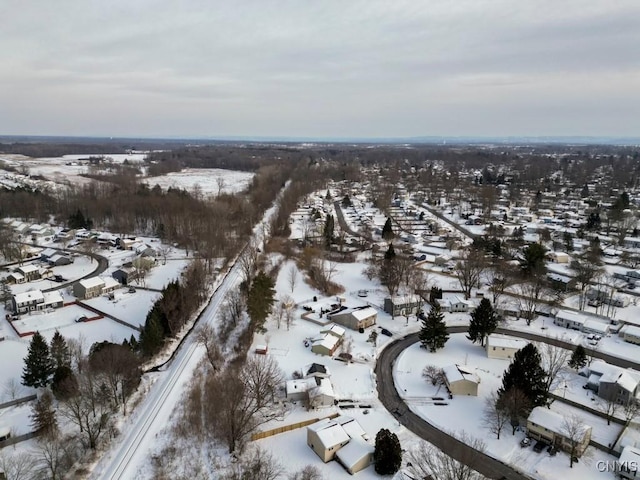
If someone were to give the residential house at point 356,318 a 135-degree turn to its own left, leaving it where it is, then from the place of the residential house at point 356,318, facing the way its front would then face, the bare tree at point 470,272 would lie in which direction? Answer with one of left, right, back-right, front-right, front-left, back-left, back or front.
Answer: front-right

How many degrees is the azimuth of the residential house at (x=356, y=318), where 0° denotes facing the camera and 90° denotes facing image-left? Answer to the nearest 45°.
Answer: approximately 315°

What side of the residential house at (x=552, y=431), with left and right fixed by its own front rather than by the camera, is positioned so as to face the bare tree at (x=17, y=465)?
front

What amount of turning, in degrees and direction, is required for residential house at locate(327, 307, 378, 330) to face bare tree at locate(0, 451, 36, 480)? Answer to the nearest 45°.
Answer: approximately 90° to its right

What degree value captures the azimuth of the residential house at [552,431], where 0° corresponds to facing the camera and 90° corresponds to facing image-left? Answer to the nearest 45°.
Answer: approximately 45°

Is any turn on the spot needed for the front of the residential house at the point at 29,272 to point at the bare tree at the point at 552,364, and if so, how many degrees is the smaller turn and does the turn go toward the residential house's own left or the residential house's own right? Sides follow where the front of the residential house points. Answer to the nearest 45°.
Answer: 0° — it already faces it

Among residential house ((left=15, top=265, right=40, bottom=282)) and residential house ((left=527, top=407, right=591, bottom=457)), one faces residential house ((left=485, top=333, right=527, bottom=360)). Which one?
residential house ((left=15, top=265, right=40, bottom=282))

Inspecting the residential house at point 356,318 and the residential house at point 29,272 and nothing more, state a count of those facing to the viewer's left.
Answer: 0

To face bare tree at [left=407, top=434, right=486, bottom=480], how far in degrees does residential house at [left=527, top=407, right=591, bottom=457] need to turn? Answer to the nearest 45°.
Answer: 0° — it already faces it

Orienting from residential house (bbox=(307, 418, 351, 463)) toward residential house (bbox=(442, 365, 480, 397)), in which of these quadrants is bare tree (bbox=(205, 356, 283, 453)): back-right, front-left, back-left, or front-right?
back-left
